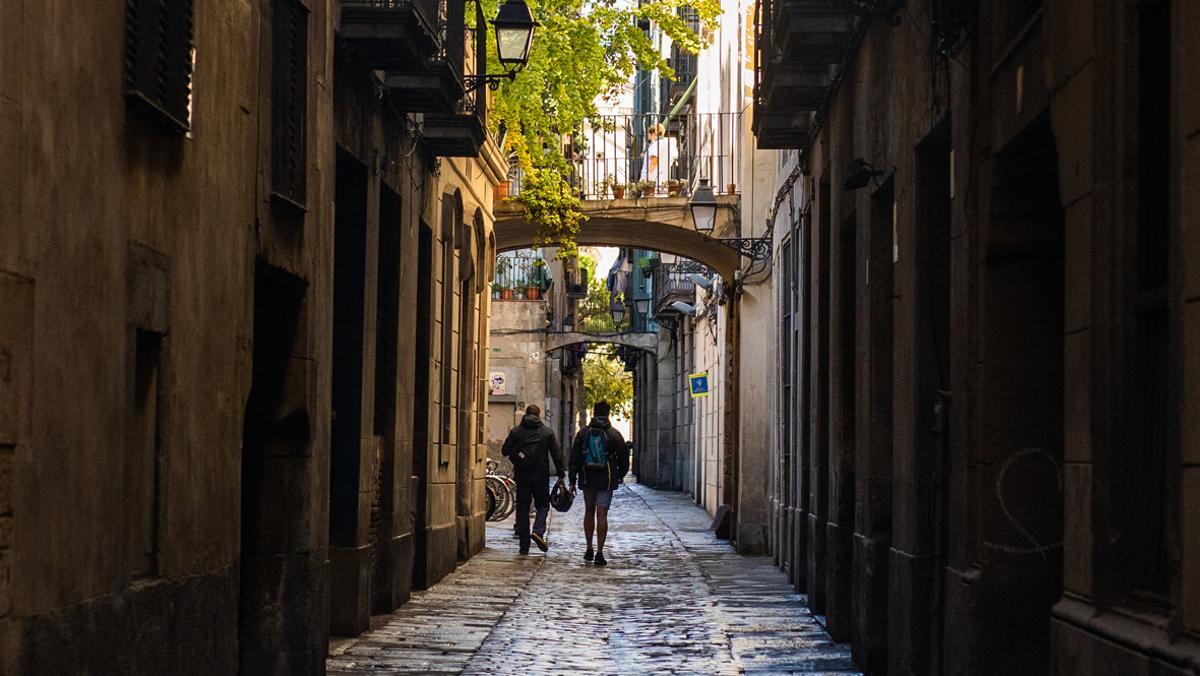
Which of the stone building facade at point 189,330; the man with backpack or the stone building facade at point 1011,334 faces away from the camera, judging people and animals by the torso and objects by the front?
the man with backpack

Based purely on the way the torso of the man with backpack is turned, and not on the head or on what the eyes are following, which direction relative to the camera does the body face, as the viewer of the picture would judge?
away from the camera

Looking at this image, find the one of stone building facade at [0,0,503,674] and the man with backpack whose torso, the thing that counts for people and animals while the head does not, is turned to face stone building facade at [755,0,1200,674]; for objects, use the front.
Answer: stone building facade at [0,0,503,674]

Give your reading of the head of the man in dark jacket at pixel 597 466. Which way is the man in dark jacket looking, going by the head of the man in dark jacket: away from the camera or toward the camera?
away from the camera

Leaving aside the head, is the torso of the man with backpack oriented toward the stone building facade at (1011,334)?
no

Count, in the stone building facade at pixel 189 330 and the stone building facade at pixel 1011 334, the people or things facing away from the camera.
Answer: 0

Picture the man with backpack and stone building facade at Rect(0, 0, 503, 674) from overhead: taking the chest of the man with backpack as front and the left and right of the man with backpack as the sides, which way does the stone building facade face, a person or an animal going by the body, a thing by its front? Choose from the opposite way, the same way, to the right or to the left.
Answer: to the right

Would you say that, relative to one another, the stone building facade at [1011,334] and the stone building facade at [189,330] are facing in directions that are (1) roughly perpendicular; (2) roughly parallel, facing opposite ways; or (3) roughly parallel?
roughly parallel, facing opposite ways

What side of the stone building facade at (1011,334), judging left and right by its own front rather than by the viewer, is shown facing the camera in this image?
left

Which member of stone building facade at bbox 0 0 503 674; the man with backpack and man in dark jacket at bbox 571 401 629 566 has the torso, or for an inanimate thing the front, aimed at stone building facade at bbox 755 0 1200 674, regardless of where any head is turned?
stone building facade at bbox 0 0 503 674

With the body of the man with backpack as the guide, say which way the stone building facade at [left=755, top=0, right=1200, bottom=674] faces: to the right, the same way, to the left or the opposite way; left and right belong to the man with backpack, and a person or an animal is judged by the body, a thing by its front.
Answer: to the left

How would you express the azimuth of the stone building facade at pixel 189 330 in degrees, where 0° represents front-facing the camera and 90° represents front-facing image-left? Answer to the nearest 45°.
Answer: approximately 270°

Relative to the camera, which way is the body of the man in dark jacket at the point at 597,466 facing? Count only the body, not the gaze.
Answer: away from the camera

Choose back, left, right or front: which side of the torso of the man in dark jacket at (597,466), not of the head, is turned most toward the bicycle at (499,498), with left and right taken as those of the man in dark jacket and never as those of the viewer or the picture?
front

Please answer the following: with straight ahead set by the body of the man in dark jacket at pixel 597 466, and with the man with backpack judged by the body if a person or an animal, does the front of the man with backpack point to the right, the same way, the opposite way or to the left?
the same way

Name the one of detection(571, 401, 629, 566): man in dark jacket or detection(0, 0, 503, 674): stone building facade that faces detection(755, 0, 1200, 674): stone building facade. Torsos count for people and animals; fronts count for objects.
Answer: detection(0, 0, 503, 674): stone building facade
